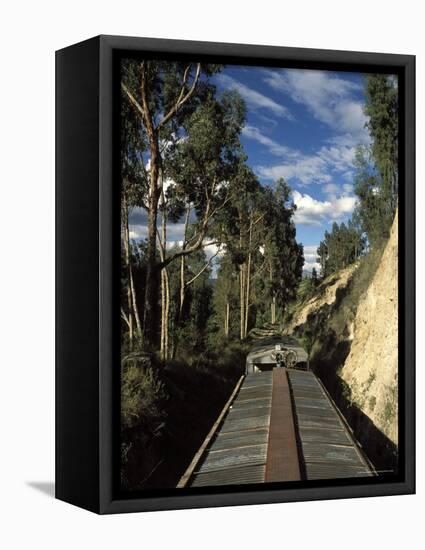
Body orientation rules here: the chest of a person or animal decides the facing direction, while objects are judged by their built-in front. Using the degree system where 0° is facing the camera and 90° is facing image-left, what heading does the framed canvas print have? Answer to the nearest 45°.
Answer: approximately 315°
